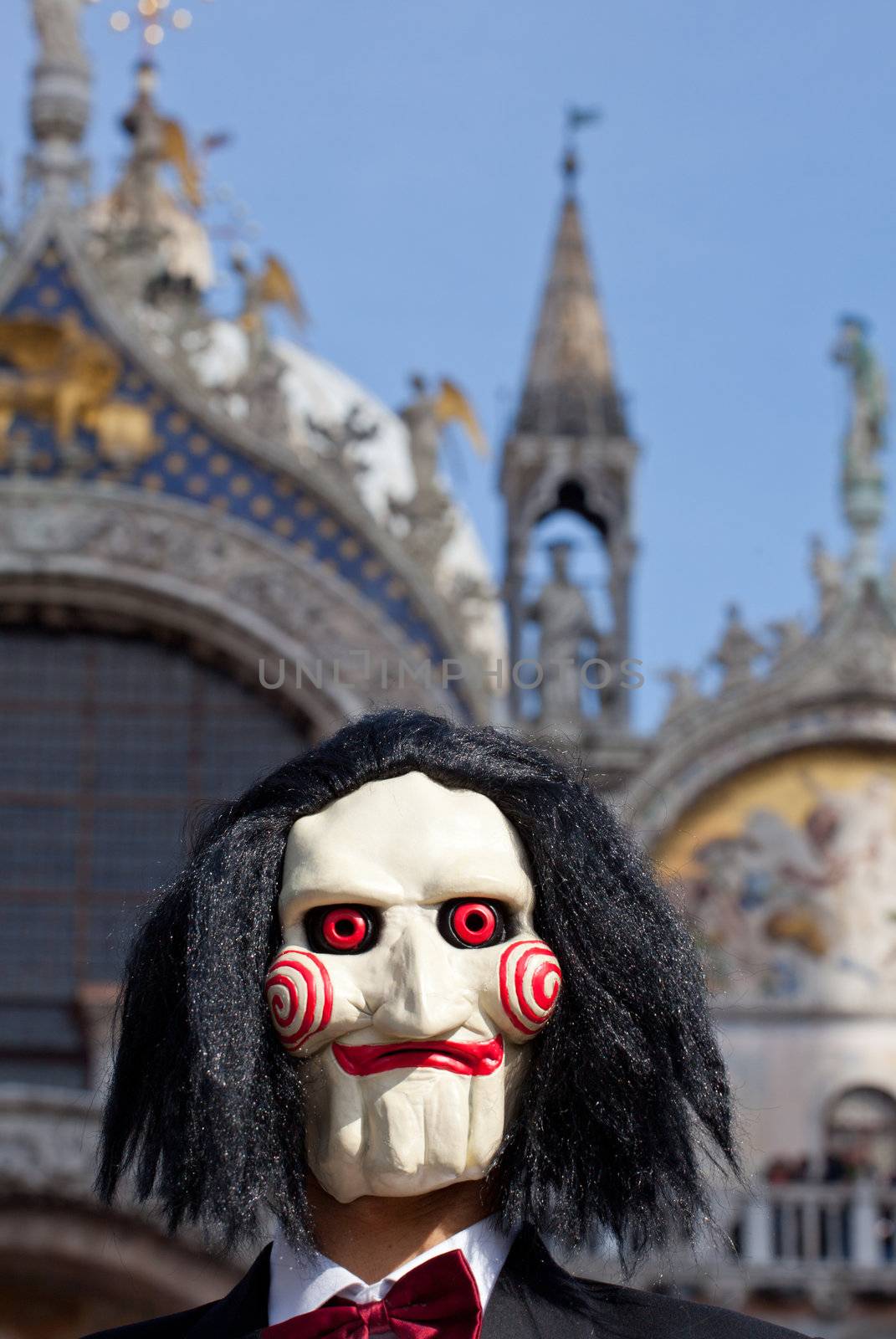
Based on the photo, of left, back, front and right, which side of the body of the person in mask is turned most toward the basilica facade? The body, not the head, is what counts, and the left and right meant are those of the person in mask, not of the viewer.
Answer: back

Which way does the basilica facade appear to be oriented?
toward the camera

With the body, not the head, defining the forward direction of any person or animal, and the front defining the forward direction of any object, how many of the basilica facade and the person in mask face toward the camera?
2

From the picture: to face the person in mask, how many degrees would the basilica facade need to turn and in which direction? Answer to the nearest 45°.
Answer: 0° — it already faces them
